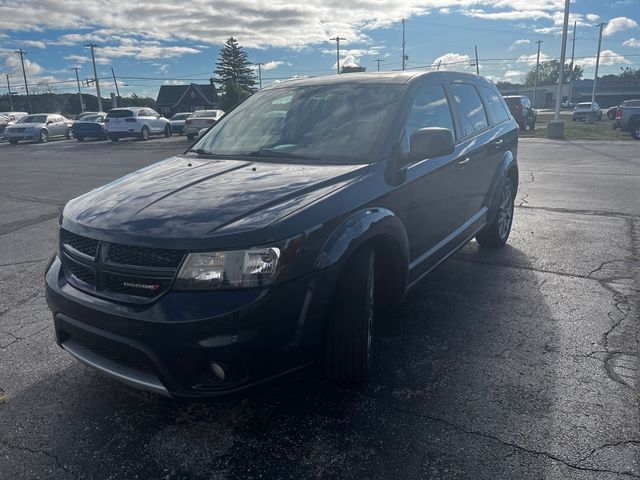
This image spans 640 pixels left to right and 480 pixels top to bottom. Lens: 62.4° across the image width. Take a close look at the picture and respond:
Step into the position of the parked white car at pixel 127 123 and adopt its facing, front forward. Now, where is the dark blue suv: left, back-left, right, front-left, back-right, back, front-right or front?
back-right

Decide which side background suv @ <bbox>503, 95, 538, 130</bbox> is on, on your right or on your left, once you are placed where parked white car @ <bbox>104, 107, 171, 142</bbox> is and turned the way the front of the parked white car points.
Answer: on your right

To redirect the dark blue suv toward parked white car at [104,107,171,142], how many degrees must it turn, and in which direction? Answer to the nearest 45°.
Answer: approximately 135° to its right

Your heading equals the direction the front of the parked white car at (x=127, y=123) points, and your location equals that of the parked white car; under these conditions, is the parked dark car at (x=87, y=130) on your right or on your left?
on your left

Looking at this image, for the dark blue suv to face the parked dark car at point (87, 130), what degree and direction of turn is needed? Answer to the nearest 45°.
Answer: approximately 135° to its right

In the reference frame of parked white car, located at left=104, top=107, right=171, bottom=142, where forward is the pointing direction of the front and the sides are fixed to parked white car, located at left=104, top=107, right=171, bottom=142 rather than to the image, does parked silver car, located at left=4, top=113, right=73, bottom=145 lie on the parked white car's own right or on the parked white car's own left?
on the parked white car's own left

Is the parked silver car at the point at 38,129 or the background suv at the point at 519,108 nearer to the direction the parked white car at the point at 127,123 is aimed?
the background suv

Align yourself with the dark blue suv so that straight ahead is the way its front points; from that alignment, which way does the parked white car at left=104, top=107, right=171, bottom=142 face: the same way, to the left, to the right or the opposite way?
the opposite way

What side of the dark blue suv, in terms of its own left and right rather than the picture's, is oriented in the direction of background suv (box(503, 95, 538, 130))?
back

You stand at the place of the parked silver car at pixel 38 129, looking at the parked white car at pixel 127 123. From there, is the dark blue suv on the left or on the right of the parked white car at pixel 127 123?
right

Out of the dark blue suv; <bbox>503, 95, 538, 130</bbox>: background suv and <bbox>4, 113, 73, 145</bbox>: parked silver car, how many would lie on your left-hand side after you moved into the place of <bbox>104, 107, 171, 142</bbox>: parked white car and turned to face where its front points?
1

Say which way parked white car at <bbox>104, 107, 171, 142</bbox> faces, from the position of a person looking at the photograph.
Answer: facing away from the viewer and to the right of the viewer

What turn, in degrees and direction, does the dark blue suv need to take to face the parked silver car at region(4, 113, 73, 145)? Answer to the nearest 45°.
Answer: approximately 90° to its right

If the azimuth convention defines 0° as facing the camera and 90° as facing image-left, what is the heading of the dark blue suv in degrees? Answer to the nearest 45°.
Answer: approximately 45°
